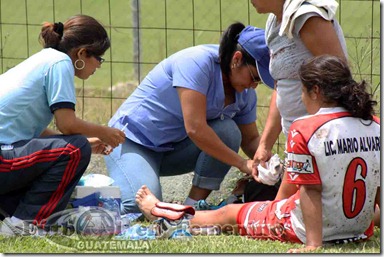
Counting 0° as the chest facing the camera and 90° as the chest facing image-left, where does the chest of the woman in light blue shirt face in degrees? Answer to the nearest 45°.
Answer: approximately 270°

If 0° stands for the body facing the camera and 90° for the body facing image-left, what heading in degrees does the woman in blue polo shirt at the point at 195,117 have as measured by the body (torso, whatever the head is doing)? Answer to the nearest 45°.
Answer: approximately 315°

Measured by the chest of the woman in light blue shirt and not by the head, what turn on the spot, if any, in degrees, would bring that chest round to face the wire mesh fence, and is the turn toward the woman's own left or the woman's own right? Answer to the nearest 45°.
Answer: approximately 90° to the woman's own left

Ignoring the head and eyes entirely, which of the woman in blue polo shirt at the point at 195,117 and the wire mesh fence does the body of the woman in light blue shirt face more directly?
the woman in blue polo shirt

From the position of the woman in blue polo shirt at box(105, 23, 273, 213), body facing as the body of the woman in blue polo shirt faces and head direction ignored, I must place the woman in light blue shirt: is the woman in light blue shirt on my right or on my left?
on my right

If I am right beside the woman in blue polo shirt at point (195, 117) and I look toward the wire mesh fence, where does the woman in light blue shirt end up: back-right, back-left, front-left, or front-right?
back-left

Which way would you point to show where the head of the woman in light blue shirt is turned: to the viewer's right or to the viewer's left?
to the viewer's right
